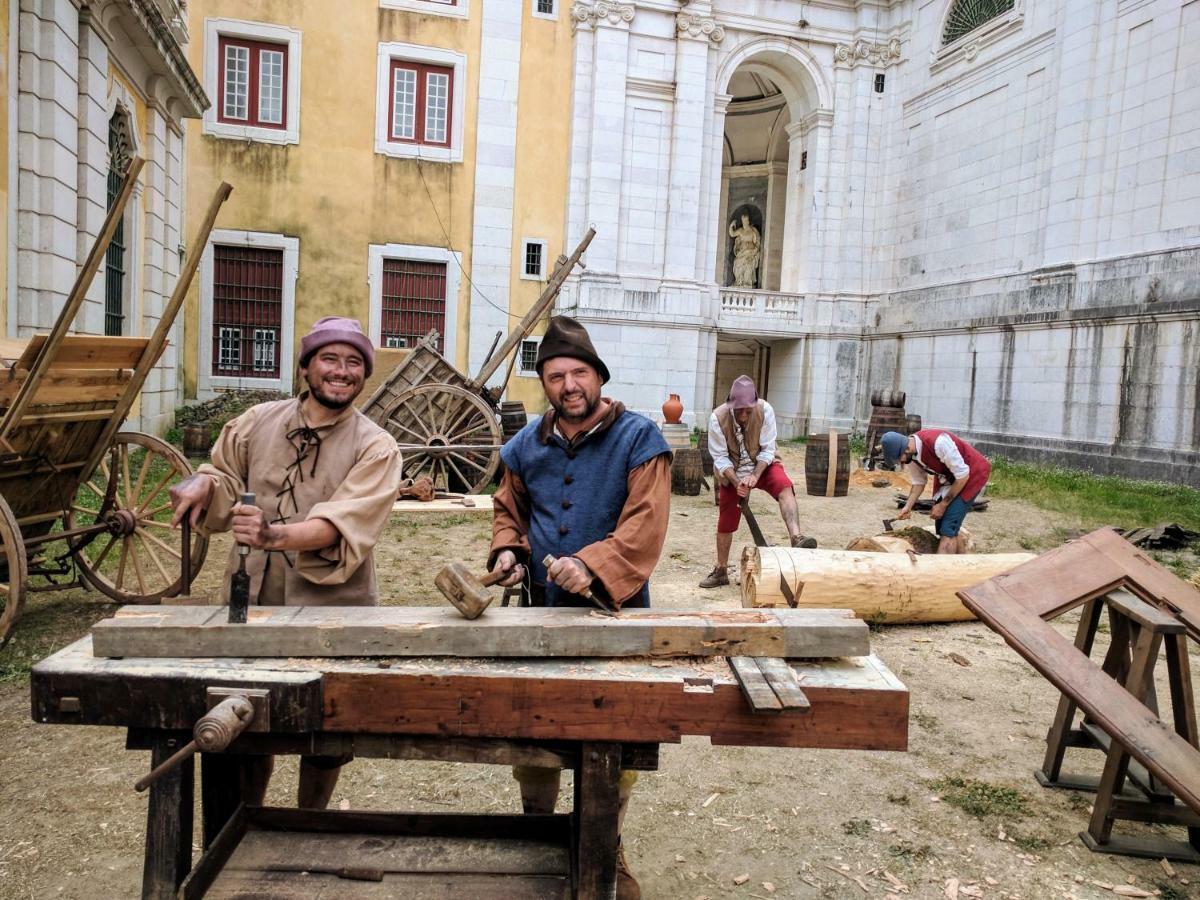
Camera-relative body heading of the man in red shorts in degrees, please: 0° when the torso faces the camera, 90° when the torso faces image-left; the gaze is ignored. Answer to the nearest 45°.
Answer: approximately 0°

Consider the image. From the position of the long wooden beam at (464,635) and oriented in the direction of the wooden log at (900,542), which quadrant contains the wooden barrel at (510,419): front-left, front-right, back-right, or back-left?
front-left

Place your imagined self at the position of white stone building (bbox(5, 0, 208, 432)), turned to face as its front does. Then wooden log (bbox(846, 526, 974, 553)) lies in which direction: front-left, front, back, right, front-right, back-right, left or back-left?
front

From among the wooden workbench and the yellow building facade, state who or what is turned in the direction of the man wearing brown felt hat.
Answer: the yellow building facade

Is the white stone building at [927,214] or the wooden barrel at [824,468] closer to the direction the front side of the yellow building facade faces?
the wooden barrel

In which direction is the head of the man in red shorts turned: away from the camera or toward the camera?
toward the camera

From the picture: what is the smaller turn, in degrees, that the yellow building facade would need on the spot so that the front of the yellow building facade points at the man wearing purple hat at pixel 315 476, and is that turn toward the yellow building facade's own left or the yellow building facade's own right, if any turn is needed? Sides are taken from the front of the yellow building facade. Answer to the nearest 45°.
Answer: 0° — it already faces them

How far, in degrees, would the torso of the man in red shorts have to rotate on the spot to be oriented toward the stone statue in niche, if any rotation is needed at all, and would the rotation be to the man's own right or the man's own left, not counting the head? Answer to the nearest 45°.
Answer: approximately 180°

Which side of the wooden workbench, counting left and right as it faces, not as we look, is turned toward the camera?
front

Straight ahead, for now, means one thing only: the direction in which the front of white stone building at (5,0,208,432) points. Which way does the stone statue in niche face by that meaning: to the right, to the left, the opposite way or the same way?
to the right

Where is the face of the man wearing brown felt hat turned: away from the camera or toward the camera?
toward the camera

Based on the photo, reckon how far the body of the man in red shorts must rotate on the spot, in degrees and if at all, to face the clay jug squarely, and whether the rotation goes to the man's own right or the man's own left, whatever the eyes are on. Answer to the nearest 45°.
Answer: approximately 180°

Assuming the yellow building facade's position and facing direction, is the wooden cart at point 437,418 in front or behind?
in front

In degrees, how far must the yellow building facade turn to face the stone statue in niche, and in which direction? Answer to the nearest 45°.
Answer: approximately 135° to its left

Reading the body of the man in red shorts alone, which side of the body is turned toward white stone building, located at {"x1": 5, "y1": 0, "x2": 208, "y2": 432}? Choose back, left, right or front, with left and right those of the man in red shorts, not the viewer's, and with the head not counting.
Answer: right

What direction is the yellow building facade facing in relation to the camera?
toward the camera

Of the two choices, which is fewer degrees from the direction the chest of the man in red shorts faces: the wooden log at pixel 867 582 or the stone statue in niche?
the wooden log

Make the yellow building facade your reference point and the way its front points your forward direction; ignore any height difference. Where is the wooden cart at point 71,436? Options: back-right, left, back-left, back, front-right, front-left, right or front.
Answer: front
